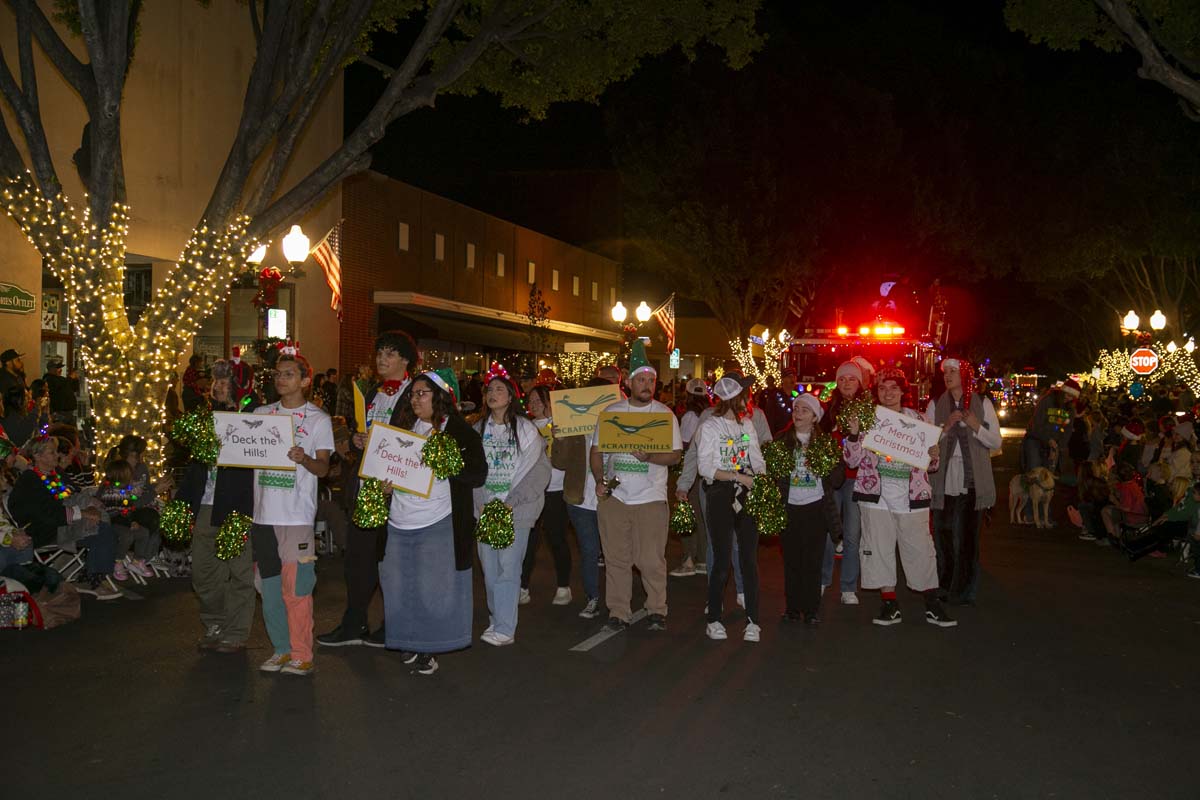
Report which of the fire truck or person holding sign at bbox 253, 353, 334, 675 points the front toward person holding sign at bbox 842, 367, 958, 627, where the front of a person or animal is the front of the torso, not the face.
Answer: the fire truck

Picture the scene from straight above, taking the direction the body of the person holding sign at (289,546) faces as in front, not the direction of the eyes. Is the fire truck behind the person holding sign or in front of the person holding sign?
behind

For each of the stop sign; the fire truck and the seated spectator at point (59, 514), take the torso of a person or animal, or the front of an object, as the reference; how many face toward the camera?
2

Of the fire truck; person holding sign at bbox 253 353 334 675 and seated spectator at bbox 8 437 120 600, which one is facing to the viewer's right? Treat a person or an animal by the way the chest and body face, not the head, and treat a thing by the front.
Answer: the seated spectator

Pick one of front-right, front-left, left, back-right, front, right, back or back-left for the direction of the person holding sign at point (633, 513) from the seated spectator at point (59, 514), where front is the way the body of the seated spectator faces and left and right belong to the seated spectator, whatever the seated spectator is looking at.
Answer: front-right

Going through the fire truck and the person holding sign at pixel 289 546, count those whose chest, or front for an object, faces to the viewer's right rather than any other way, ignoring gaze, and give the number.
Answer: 0

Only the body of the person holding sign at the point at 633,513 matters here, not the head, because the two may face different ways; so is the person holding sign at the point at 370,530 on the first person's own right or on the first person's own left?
on the first person's own right

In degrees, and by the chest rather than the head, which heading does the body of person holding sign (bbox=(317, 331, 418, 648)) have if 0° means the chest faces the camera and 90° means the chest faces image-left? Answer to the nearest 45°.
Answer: approximately 45°

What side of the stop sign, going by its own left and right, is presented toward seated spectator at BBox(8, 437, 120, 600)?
front

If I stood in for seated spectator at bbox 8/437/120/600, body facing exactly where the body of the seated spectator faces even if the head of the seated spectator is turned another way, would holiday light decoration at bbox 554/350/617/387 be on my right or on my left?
on my left

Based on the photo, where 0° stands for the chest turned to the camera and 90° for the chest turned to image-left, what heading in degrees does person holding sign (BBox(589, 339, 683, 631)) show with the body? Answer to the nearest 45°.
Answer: approximately 0°

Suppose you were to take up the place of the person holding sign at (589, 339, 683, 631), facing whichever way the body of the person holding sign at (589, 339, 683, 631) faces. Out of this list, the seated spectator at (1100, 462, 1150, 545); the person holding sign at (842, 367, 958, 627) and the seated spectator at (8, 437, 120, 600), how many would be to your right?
1
